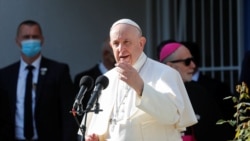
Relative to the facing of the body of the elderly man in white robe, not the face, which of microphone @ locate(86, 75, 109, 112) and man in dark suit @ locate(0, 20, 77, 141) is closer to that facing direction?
the microphone

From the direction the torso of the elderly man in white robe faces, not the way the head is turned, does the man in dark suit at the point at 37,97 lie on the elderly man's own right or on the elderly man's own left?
on the elderly man's own right

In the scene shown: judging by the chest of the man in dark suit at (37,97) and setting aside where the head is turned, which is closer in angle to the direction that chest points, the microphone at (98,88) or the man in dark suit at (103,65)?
the microphone

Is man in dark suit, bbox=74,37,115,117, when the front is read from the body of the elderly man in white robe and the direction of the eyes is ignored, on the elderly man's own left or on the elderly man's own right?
on the elderly man's own right

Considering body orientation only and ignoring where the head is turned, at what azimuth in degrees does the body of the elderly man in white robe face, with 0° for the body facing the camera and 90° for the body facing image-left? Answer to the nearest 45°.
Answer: approximately 45°
